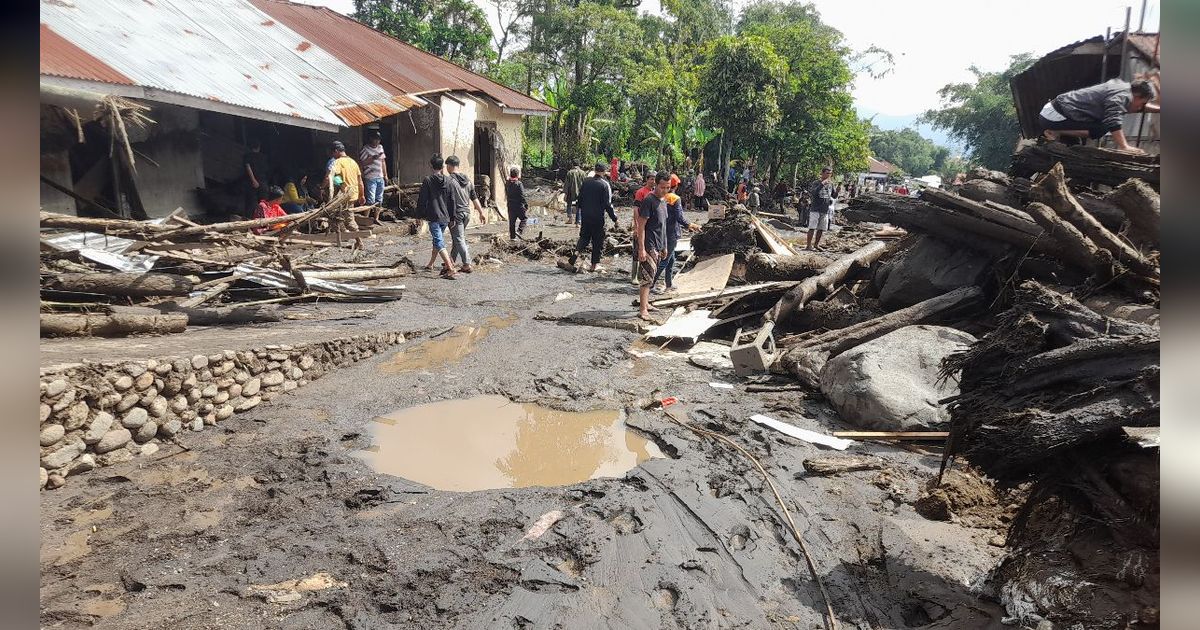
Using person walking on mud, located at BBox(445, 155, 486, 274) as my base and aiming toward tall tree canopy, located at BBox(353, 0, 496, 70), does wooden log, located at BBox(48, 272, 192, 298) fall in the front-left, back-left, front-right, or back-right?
back-left

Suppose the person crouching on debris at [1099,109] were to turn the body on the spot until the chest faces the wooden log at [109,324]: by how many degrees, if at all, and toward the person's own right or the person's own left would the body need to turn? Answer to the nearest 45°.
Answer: approximately 135° to the person's own right

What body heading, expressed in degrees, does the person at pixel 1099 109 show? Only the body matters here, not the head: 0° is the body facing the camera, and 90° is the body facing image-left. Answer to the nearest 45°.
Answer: approximately 270°

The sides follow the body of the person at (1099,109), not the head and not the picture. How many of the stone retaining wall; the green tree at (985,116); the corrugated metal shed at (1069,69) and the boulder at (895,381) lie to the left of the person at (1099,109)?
2

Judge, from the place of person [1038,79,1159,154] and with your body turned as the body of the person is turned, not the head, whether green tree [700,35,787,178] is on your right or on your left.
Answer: on your left

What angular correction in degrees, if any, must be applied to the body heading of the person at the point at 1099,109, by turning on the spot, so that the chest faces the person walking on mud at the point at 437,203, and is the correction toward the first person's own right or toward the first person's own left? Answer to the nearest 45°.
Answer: approximately 180°

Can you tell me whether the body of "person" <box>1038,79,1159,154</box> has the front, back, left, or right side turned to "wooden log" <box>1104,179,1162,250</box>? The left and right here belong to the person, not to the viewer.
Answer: right
